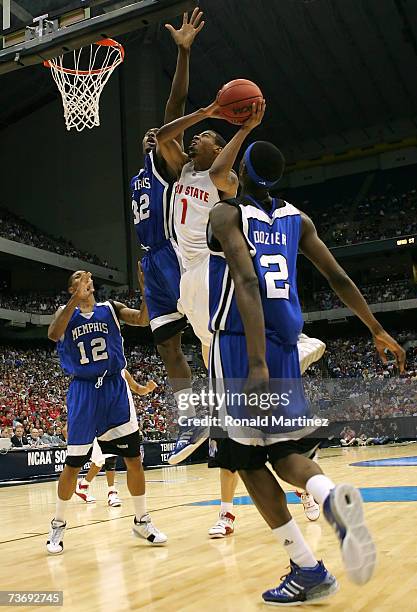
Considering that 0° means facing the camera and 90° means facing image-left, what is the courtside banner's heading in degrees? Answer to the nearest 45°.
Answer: approximately 315°

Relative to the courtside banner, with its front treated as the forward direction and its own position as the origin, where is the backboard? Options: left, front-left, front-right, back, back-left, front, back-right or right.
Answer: front-right

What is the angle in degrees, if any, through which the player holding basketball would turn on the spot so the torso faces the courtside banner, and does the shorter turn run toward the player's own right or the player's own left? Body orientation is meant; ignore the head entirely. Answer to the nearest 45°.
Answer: approximately 90° to the player's own right
